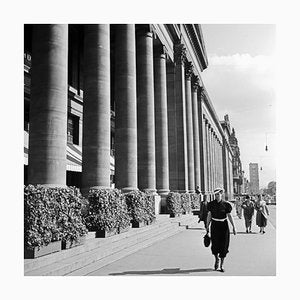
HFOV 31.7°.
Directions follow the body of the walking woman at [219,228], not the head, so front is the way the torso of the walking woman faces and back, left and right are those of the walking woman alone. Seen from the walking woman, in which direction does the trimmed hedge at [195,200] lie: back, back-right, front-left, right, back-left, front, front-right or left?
back

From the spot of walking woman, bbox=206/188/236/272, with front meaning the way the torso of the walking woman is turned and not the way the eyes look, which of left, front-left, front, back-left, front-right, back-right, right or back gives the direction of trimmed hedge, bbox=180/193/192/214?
back

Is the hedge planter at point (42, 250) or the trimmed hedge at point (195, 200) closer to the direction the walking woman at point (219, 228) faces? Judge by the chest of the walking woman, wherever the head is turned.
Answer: the hedge planter

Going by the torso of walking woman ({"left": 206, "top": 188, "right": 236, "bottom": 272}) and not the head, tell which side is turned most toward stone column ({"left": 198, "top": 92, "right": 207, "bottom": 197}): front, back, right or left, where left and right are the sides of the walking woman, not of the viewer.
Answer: back

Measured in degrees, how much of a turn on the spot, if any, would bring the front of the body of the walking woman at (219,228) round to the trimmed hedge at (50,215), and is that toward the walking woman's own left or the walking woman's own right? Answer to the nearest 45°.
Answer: approximately 90° to the walking woman's own right

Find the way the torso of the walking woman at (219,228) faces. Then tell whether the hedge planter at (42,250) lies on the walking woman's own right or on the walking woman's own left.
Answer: on the walking woman's own right

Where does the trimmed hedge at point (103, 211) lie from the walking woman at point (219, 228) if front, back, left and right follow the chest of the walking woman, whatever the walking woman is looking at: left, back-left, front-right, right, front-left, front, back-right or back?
back-right

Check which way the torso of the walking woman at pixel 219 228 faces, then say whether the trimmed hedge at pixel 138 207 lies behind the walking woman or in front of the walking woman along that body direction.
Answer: behind

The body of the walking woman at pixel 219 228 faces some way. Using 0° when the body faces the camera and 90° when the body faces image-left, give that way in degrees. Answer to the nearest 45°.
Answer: approximately 0°

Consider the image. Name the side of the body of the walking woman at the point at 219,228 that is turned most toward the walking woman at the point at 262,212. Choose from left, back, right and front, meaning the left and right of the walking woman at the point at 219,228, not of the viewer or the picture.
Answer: back
